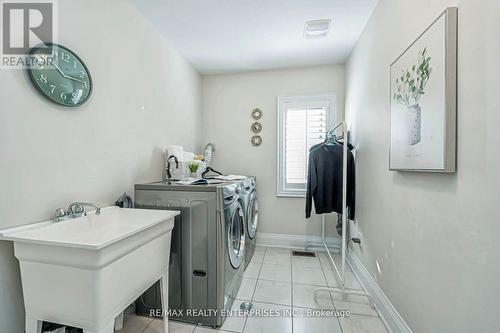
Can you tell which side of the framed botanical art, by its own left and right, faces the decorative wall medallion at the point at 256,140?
right

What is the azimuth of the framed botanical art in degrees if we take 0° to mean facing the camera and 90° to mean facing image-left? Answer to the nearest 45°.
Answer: approximately 45°

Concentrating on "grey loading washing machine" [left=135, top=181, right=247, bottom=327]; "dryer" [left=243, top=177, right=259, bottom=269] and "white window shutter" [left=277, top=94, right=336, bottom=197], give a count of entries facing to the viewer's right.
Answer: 2

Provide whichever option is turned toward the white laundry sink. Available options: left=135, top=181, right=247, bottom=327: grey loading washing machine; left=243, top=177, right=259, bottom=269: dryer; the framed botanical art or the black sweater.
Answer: the framed botanical art

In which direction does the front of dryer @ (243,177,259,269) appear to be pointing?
to the viewer's right

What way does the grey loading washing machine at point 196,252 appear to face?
to the viewer's right

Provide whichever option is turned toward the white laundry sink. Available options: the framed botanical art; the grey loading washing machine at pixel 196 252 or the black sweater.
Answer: the framed botanical art

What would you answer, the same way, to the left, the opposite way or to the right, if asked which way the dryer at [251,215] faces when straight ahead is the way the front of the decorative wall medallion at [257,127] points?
to the left

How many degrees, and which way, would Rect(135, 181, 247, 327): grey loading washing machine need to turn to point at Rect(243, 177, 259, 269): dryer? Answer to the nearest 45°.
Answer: approximately 45° to its left

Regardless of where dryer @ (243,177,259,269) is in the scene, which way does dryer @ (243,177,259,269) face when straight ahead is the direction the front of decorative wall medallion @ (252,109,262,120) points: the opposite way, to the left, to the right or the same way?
to the left

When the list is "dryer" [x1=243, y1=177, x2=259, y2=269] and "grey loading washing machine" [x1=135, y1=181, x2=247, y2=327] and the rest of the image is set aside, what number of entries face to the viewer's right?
2
